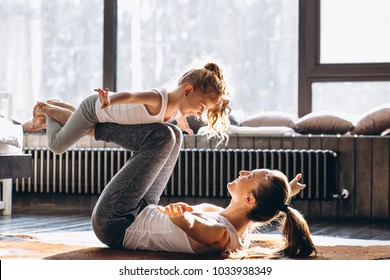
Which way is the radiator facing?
toward the camera

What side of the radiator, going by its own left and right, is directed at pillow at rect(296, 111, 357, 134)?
left

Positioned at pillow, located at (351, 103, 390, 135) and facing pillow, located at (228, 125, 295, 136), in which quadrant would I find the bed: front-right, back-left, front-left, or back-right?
front-left

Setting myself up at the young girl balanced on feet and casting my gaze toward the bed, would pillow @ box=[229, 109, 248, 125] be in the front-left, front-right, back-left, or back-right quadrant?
front-right

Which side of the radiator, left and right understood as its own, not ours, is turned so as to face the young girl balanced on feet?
front

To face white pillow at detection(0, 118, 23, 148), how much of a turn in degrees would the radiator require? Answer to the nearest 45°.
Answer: approximately 45° to its right

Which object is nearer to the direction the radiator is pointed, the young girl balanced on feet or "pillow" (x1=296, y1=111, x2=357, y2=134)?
the young girl balanced on feet

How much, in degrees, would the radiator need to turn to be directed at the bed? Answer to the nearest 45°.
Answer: approximately 45° to its right

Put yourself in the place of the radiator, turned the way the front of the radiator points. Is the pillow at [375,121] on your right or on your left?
on your left
